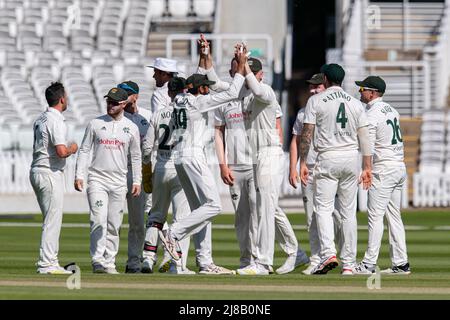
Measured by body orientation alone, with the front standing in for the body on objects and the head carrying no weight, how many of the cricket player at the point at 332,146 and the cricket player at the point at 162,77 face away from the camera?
1

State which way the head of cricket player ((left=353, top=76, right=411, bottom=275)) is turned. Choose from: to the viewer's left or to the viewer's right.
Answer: to the viewer's left

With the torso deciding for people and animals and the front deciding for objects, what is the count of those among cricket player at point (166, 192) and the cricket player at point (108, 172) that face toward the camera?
1

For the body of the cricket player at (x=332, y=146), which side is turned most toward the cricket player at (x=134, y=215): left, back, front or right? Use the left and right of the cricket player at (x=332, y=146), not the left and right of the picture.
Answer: left

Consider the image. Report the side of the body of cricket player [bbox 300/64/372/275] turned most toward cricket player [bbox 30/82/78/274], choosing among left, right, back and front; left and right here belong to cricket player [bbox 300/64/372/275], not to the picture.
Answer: left
